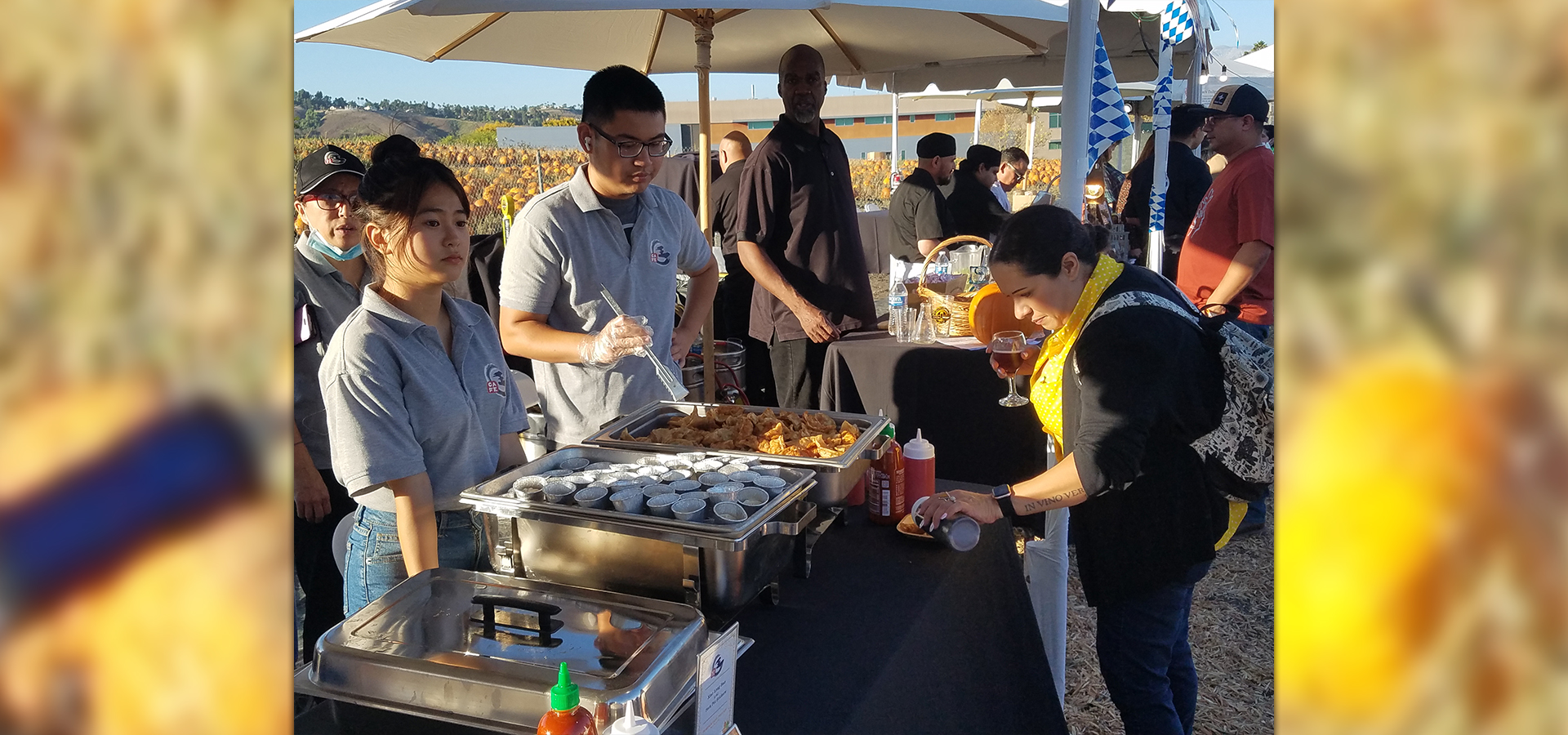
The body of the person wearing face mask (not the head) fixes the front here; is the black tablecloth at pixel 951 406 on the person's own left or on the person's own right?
on the person's own left

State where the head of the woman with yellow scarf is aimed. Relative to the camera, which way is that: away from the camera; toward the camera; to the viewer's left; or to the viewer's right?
to the viewer's left

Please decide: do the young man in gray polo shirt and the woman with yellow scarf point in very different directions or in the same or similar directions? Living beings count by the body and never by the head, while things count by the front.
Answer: very different directions

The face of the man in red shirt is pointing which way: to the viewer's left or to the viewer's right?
to the viewer's left

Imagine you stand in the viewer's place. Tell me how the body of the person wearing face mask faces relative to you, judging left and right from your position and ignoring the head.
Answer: facing the viewer and to the right of the viewer

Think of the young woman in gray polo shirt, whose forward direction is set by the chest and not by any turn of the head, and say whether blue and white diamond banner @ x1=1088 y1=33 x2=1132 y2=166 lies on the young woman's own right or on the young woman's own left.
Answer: on the young woman's own left

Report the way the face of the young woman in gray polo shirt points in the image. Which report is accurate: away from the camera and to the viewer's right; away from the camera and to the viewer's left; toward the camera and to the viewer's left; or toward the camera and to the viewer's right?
toward the camera and to the viewer's right

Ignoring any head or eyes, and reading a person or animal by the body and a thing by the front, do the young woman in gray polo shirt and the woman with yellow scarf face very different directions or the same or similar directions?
very different directions

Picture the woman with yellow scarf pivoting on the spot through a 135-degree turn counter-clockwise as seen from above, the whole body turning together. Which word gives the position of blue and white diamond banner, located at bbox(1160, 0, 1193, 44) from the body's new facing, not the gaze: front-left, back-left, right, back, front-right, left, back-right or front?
back-left
